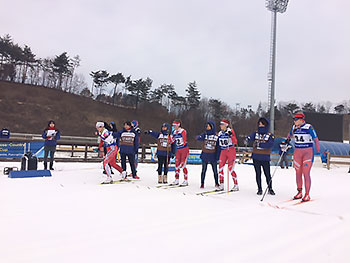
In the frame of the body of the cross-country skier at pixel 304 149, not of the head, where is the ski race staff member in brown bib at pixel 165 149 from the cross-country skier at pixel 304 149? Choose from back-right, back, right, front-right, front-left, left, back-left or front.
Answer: front-right

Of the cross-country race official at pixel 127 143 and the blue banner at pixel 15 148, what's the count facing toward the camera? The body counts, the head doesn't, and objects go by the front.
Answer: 2

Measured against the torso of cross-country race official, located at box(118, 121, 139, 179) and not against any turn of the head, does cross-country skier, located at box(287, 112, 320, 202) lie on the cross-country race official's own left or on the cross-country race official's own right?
on the cross-country race official's own left

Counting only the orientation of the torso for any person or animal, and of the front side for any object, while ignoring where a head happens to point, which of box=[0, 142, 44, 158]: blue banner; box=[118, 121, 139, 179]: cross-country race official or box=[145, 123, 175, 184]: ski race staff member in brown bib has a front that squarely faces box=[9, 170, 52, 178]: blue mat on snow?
the blue banner

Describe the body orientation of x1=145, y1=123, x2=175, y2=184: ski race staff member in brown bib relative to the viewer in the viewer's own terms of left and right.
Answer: facing the viewer

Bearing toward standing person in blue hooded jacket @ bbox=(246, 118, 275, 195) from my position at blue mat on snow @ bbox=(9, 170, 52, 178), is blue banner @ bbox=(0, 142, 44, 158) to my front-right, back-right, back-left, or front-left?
back-left

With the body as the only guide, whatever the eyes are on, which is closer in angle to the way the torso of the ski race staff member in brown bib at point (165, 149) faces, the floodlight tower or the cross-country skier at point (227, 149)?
the cross-country skier

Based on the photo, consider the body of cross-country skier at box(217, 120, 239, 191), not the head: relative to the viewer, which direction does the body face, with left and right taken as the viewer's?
facing the viewer and to the left of the viewer

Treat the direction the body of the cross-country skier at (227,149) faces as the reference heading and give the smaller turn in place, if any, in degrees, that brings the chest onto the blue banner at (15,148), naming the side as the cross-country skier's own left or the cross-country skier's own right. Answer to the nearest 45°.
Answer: approximately 45° to the cross-country skier's own right

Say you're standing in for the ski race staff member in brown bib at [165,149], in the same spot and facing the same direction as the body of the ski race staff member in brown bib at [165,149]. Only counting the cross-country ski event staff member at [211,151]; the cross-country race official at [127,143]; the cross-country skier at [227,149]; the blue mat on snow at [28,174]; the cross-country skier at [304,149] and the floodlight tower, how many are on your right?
2

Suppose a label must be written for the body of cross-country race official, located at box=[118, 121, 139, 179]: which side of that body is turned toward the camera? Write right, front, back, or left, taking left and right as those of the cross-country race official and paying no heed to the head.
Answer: front

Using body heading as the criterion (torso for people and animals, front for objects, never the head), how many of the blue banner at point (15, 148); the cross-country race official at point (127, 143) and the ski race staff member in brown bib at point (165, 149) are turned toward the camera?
3

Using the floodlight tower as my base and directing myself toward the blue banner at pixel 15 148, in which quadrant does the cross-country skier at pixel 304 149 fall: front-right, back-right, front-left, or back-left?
front-left

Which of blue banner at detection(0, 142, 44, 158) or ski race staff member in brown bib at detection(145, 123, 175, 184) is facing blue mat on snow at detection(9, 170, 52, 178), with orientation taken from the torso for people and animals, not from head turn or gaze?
the blue banner

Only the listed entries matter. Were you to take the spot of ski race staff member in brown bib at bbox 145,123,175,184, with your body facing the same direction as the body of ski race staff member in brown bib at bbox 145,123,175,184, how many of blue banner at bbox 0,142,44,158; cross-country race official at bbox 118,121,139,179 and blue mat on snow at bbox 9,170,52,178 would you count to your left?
0

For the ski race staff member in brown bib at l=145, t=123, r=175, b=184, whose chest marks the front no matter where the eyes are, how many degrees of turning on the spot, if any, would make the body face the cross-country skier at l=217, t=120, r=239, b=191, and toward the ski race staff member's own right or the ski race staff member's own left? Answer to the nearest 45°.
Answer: approximately 45° to the ski race staff member's own left

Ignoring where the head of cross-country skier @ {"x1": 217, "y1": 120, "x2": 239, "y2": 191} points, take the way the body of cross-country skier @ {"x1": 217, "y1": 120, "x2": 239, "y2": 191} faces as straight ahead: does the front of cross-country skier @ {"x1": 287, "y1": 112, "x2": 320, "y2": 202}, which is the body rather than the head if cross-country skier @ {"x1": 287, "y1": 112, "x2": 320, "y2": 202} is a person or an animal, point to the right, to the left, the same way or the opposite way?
the same way

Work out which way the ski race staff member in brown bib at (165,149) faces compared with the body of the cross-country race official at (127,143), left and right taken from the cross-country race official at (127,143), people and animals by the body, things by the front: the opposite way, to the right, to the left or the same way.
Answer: the same way

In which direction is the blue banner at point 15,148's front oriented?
toward the camera

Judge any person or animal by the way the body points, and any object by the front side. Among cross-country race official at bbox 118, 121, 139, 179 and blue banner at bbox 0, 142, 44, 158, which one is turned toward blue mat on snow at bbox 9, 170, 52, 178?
the blue banner

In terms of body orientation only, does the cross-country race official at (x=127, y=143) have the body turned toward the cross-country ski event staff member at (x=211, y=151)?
no
